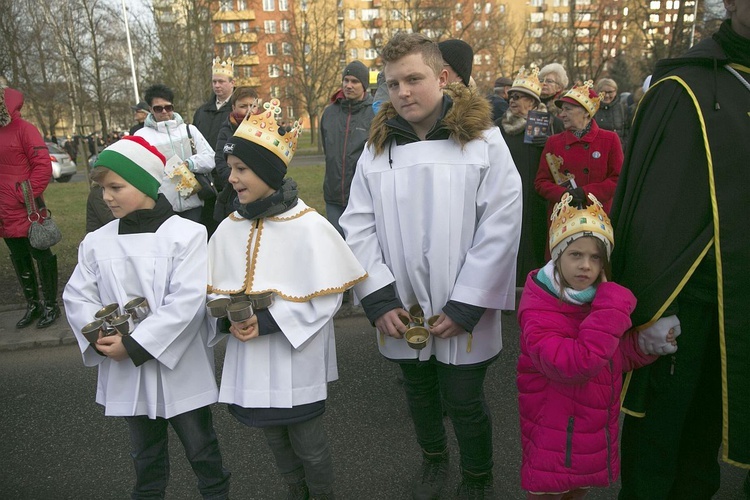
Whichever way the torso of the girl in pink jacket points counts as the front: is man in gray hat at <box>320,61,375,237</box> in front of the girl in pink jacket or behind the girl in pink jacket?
behind

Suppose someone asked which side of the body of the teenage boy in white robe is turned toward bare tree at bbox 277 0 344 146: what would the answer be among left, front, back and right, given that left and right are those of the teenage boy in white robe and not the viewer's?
back

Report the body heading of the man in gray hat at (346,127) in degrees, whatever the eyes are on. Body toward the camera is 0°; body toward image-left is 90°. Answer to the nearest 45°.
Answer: approximately 0°

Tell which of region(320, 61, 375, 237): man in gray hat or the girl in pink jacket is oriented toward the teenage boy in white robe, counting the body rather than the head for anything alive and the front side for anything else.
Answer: the man in gray hat

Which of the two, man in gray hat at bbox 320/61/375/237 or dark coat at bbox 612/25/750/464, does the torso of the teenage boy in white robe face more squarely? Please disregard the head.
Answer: the dark coat

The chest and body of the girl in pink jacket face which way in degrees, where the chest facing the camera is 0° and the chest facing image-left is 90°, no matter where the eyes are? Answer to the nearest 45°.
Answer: approximately 315°

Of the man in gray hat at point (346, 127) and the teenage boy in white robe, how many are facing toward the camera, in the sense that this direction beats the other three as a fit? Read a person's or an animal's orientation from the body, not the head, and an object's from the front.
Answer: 2

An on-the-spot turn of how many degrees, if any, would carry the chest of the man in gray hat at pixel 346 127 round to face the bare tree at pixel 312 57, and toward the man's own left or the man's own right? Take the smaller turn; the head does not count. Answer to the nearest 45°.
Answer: approximately 180°

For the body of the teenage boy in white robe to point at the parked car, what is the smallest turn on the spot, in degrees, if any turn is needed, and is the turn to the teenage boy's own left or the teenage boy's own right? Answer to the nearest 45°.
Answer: approximately 135° to the teenage boy's own right
